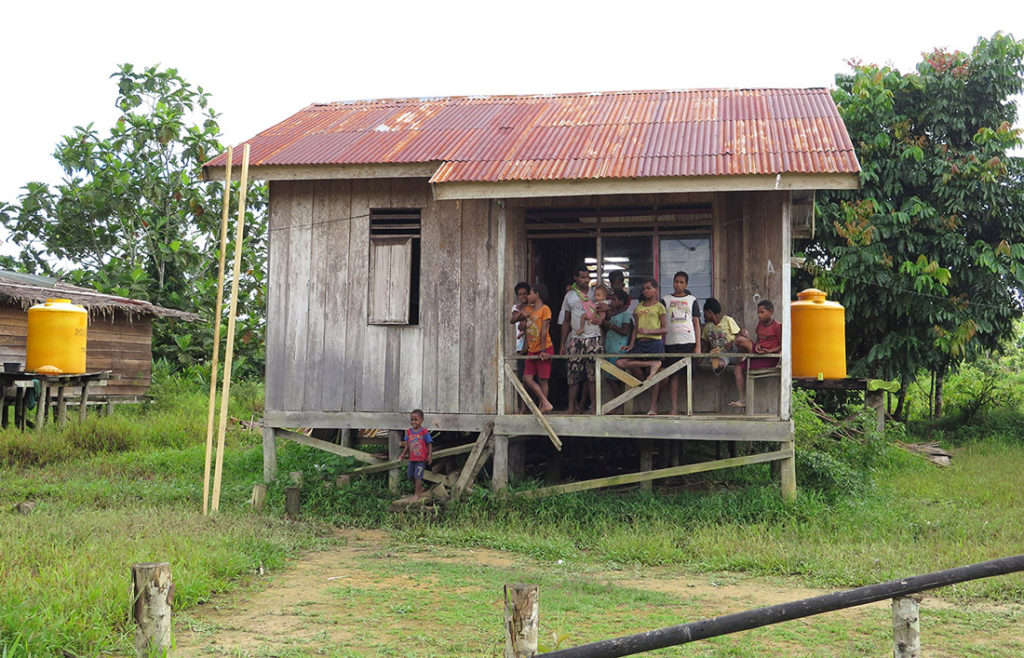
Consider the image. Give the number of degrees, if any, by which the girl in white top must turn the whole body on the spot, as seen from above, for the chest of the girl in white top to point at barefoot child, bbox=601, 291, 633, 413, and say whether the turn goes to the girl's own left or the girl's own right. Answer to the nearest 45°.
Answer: approximately 90° to the girl's own right

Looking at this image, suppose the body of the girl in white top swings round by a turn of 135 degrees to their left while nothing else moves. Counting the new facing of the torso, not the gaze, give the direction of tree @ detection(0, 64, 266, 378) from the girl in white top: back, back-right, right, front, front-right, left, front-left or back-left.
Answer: left

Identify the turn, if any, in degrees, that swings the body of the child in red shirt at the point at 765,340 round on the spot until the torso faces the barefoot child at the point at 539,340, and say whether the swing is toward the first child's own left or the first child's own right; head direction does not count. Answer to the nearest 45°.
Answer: approximately 45° to the first child's own right

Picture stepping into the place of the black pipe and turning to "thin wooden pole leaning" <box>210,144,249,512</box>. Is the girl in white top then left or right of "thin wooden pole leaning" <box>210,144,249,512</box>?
right

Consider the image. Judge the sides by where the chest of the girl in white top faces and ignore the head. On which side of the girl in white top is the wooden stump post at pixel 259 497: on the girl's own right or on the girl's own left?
on the girl's own right

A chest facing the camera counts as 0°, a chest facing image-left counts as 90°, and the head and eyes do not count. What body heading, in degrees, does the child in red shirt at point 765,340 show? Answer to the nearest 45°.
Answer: approximately 45°

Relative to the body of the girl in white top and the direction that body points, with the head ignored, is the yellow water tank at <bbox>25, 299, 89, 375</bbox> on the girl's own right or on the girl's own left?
on the girl's own right

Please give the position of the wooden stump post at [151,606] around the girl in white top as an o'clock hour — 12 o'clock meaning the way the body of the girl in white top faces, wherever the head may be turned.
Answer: The wooden stump post is roughly at 1 o'clock from the girl in white top.

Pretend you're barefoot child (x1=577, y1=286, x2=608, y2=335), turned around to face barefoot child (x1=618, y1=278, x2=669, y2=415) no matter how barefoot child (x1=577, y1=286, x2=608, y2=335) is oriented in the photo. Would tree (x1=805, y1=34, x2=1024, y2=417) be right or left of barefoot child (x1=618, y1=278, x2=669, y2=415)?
left

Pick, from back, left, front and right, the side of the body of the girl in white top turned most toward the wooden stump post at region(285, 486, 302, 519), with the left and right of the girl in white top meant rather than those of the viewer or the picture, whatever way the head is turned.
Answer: right

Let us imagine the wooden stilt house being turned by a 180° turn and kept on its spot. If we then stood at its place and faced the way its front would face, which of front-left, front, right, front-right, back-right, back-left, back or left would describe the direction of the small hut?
front-left
